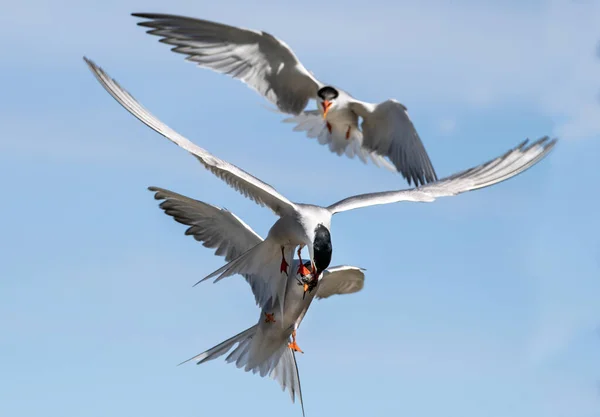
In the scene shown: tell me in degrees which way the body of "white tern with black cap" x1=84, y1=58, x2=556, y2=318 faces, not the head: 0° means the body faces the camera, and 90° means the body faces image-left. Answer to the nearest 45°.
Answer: approximately 315°
